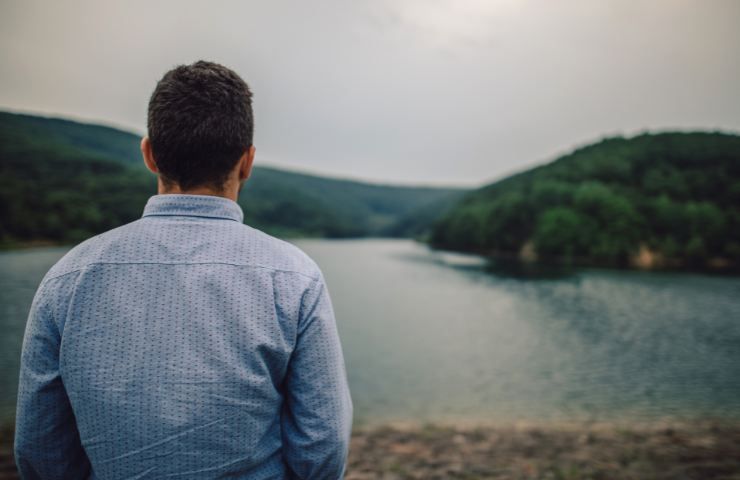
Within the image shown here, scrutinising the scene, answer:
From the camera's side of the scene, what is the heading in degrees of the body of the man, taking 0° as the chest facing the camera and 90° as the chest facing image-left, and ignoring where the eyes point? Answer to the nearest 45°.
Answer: approximately 180°

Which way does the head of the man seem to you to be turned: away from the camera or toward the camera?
away from the camera
